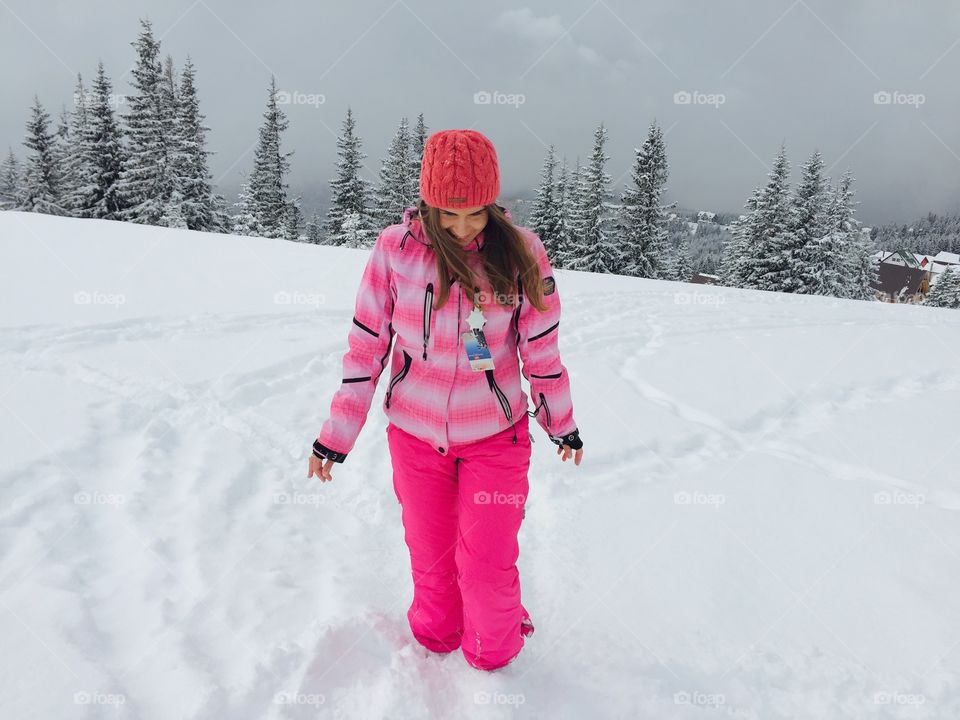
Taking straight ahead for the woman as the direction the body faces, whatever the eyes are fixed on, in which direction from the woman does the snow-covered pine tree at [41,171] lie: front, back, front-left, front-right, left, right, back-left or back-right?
back-right

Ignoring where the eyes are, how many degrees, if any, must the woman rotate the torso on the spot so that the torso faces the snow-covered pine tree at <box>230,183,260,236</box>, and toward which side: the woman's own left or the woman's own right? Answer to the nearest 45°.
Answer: approximately 180°

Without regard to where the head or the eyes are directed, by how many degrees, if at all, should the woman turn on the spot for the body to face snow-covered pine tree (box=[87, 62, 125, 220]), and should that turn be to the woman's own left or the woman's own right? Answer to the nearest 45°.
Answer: approximately 135° to the woman's own right

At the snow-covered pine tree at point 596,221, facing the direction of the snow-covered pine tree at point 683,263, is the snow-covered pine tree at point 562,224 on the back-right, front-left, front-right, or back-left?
back-left

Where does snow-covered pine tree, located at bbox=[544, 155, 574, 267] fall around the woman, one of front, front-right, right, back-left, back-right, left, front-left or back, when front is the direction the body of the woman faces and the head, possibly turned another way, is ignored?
back

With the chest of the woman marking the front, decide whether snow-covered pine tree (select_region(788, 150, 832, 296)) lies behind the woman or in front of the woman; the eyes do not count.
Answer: behind

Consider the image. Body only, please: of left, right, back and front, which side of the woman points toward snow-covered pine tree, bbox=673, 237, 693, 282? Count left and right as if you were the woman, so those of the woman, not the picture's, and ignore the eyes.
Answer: back

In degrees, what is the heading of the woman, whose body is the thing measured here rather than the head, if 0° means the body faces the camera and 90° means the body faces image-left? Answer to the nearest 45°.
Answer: approximately 0°

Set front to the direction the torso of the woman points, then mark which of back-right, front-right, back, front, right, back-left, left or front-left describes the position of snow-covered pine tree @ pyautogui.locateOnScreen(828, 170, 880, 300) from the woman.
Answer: back-left

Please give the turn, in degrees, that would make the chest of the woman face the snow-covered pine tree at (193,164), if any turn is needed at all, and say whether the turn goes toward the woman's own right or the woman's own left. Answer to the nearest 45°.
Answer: approximately 135° to the woman's own right

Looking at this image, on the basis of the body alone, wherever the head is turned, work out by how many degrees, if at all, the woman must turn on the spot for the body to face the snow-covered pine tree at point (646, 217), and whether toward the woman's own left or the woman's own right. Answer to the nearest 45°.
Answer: approximately 180°
